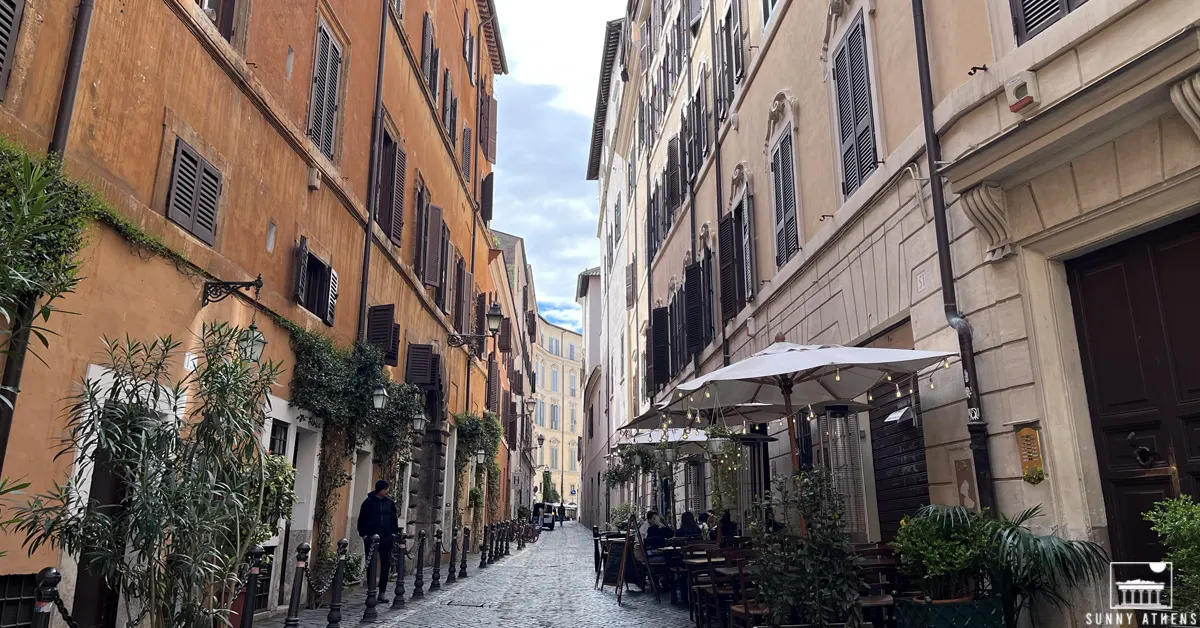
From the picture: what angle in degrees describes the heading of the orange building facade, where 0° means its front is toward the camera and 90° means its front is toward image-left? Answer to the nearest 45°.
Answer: approximately 315°

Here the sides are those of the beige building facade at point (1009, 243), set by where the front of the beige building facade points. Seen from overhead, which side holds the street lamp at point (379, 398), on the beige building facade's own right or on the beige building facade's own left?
on the beige building facade's own right

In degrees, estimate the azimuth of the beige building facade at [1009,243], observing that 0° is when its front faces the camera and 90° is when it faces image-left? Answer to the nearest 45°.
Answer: approximately 45°

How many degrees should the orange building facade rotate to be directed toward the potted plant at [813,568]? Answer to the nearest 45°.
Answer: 0° — it already faces it
